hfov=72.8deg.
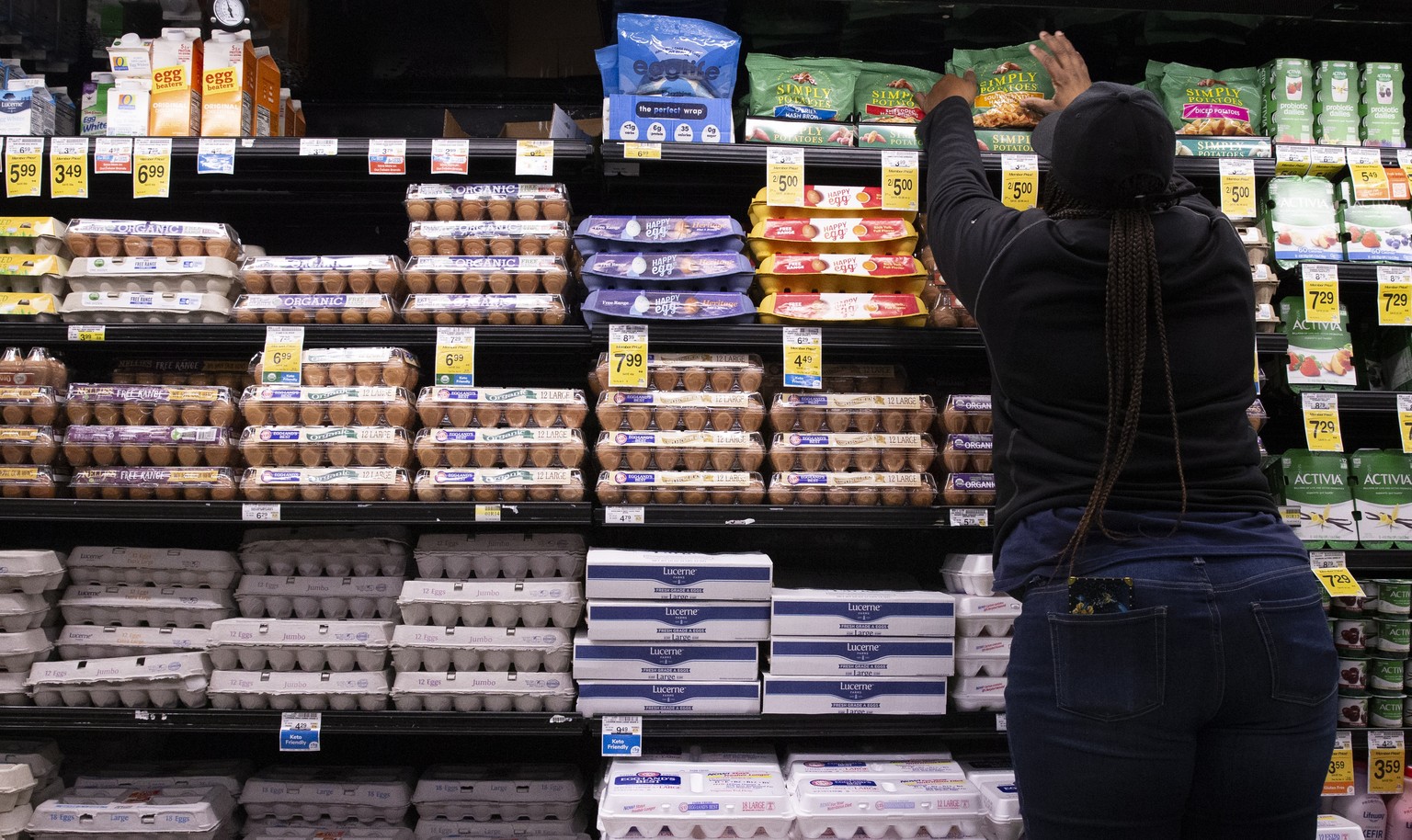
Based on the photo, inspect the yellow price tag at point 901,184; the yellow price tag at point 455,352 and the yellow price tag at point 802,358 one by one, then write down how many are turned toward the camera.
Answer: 3

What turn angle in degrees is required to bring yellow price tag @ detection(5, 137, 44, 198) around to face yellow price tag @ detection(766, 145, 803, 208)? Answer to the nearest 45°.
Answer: approximately 45° to its left

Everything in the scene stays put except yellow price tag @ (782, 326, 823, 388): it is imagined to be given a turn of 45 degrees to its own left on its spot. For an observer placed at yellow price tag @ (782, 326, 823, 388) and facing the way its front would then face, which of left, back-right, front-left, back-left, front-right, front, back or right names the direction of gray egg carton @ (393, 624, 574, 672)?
back-right

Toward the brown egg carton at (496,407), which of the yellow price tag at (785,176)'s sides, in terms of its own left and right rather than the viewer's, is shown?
right

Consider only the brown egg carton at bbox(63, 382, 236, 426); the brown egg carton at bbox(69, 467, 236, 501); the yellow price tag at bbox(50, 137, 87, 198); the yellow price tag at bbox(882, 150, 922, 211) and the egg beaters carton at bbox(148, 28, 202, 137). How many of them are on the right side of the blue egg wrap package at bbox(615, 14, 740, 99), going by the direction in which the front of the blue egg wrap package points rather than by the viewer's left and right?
4

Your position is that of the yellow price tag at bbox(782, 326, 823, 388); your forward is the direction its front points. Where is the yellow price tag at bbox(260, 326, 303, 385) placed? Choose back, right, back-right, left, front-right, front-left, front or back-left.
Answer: right

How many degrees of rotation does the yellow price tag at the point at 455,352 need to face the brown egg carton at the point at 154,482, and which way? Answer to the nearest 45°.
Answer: approximately 90° to its right
